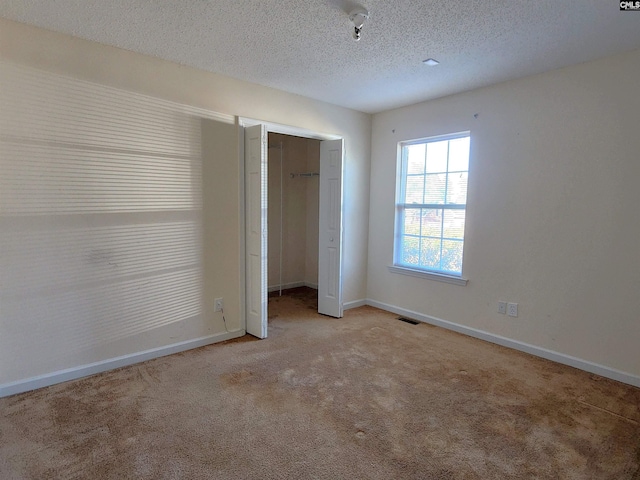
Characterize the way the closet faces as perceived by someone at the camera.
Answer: facing the viewer and to the right of the viewer

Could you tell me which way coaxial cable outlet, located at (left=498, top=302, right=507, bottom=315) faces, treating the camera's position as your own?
facing the viewer and to the left of the viewer

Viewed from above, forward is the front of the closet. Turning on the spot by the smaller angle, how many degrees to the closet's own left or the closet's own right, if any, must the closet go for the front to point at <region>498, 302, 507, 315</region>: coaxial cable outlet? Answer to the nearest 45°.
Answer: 0° — it already faces it

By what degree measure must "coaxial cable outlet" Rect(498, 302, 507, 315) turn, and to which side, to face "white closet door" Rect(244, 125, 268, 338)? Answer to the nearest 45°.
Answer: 0° — it already faces it

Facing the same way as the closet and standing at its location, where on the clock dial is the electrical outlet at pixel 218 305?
The electrical outlet is roughly at 2 o'clock from the closet.

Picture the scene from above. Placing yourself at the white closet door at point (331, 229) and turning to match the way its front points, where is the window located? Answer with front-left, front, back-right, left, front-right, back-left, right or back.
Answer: back-left

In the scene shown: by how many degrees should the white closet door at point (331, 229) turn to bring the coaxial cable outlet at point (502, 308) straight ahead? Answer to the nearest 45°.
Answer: approximately 90° to its left
